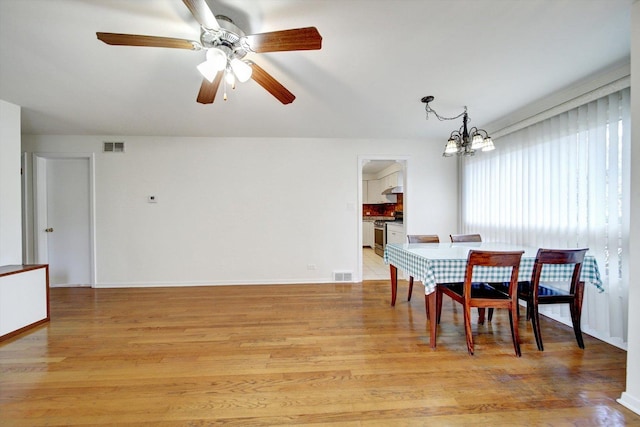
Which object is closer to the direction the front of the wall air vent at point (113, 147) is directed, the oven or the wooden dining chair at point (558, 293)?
the wooden dining chair

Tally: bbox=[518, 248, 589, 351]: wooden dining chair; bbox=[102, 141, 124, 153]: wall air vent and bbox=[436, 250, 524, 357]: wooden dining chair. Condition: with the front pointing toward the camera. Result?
1

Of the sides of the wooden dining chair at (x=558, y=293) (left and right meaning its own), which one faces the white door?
left

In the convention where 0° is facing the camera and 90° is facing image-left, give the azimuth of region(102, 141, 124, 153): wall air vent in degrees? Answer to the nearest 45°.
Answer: approximately 0°

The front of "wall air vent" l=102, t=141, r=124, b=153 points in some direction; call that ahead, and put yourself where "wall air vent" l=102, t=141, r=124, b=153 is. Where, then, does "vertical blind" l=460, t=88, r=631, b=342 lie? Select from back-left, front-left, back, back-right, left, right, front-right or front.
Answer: front-left

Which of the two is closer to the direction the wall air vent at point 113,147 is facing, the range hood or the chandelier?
the chandelier

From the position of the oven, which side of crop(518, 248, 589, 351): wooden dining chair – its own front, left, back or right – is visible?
front

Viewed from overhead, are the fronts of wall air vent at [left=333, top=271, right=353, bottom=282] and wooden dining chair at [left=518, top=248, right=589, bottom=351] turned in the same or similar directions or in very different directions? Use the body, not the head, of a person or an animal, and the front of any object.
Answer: very different directions

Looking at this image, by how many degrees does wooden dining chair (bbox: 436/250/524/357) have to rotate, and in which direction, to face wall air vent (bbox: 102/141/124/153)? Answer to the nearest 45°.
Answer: approximately 45° to its left

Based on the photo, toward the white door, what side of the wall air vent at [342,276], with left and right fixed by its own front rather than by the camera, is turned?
right

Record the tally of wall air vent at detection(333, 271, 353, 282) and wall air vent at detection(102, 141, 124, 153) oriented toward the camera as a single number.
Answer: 2

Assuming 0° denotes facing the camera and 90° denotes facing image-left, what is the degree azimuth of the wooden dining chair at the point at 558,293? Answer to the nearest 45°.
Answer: approximately 135°
